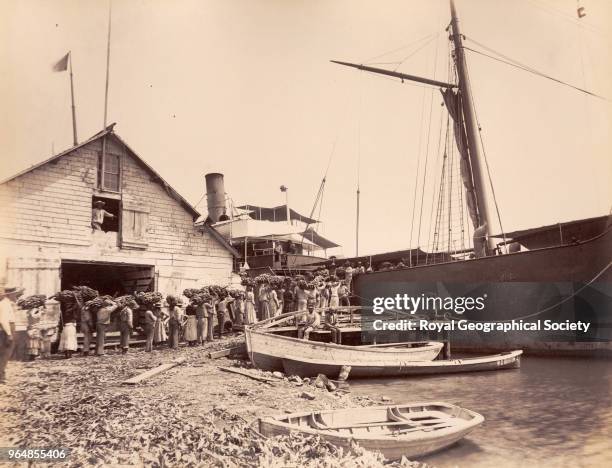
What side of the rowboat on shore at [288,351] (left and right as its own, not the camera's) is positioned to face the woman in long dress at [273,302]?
right

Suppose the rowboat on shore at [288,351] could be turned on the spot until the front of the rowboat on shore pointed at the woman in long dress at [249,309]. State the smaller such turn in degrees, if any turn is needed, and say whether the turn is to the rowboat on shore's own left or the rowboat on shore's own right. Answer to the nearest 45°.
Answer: approximately 90° to the rowboat on shore's own right

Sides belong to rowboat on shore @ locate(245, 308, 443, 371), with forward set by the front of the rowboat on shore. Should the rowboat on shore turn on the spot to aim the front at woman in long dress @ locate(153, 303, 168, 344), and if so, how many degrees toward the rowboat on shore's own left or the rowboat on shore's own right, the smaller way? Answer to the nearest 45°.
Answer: approximately 45° to the rowboat on shore's own right

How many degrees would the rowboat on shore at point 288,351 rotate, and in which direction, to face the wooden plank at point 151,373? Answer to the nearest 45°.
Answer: approximately 45° to its left

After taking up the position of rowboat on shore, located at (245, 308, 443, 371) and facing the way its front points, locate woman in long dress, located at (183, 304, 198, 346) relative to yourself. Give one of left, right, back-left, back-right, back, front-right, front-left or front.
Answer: front-right

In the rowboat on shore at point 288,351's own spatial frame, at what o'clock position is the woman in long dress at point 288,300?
The woman in long dress is roughly at 3 o'clock from the rowboat on shore.

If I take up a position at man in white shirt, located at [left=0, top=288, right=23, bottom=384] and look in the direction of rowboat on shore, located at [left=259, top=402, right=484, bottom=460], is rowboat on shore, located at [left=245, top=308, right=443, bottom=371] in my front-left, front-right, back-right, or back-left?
front-left

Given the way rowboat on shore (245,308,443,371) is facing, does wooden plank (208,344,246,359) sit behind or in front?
in front

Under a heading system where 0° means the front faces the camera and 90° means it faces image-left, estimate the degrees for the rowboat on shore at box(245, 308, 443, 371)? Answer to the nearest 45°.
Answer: approximately 90°

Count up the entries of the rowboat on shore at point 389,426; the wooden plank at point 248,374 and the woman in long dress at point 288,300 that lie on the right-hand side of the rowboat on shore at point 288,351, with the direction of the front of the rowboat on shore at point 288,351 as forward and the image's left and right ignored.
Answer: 1

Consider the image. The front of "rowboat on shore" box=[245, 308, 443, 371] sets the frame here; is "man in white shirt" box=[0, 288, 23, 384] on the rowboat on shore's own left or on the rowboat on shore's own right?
on the rowboat on shore's own left

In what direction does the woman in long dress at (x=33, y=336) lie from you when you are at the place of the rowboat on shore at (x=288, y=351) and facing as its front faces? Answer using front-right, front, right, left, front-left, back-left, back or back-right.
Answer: front

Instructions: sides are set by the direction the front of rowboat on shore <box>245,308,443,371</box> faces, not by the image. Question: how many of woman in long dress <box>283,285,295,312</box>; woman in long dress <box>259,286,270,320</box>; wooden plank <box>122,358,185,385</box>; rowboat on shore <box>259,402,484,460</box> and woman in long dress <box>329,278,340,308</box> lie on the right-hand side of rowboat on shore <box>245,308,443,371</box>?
3
